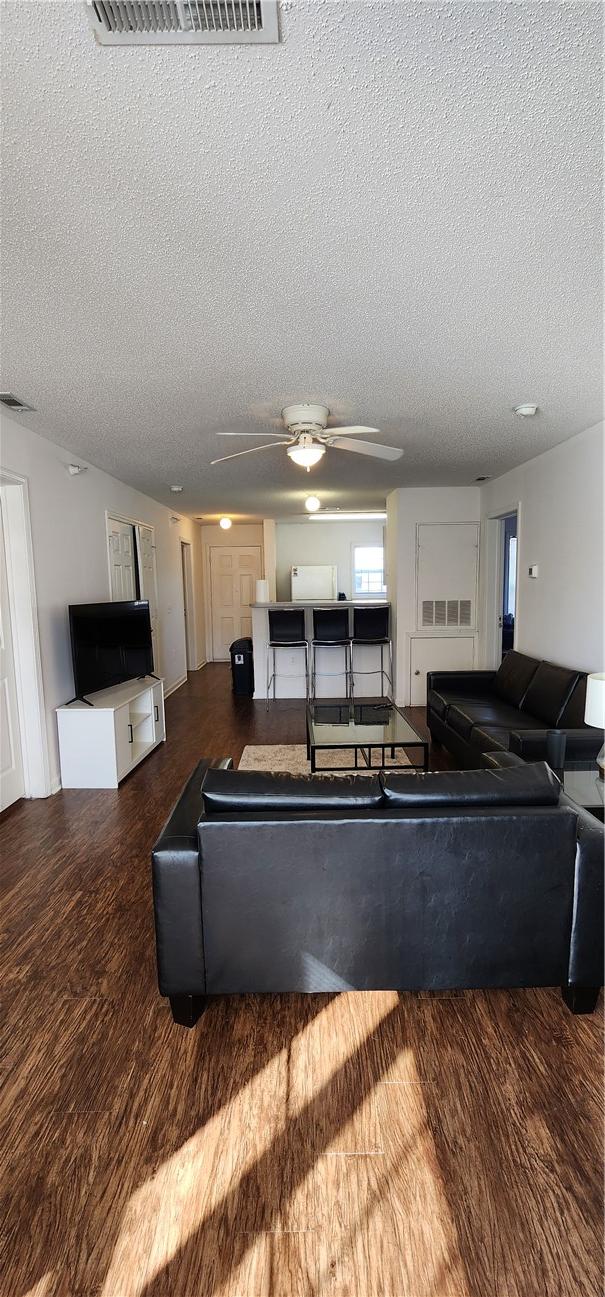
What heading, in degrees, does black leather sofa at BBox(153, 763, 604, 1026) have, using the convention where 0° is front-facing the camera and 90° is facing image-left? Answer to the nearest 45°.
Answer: approximately 180°

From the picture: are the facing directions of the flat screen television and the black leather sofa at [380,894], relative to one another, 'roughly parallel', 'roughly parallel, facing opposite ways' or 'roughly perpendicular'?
roughly perpendicular

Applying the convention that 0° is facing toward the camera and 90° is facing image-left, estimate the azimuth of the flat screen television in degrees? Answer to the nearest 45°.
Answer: approximately 315°

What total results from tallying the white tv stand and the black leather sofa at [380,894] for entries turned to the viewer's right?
1

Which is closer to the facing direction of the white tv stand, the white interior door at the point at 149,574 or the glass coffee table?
the glass coffee table

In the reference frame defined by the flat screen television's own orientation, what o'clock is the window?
The window is roughly at 9 o'clock from the flat screen television.

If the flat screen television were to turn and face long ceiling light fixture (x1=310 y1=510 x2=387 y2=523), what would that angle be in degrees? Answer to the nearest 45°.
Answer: approximately 90° to its left

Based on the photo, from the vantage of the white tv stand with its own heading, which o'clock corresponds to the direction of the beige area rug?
The beige area rug is roughly at 12 o'clock from the white tv stand.

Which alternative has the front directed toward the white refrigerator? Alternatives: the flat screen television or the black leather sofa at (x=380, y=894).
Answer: the black leather sofa

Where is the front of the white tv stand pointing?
to the viewer's right

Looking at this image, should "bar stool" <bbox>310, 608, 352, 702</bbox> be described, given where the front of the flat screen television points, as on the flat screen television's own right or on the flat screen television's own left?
on the flat screen television's own left

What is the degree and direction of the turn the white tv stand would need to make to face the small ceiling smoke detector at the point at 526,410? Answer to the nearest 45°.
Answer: approximately 45° to its right
